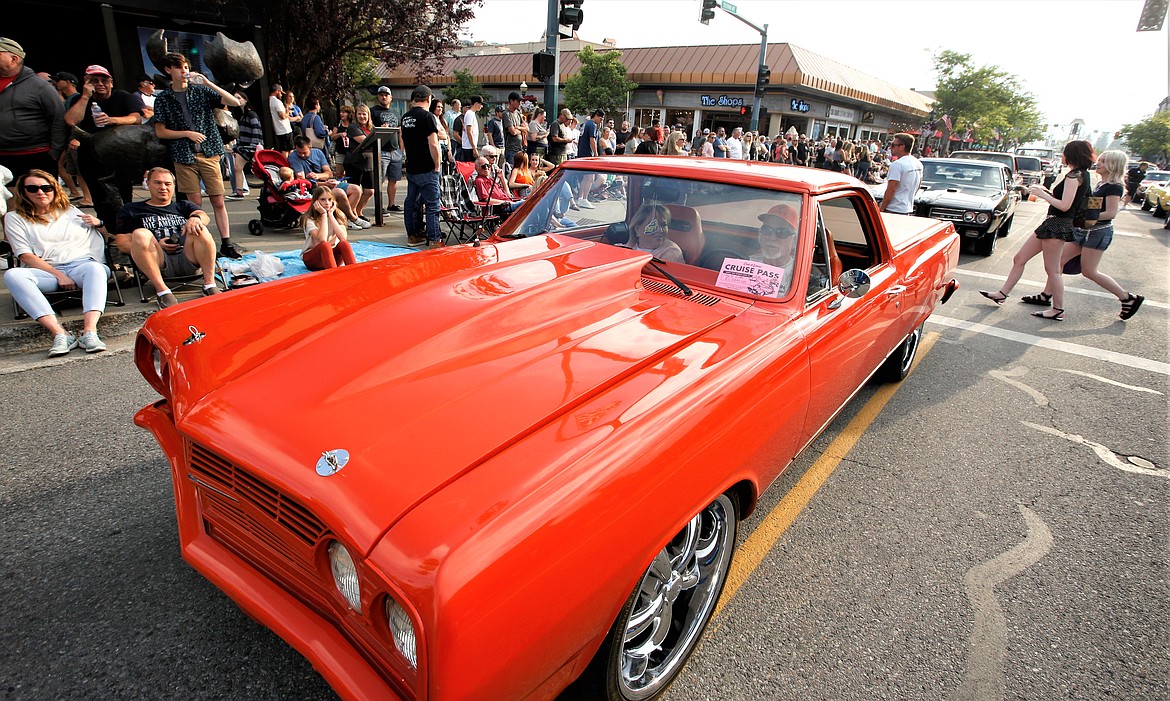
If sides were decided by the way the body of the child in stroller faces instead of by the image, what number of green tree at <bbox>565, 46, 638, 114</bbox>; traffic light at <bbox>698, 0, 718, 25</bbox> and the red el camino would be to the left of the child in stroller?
2

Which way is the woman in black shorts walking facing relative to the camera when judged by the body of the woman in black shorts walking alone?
to the viewer's left

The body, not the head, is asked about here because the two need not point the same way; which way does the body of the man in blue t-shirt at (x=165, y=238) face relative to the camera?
toward the camera

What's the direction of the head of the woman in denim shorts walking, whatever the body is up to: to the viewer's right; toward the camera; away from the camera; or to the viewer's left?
to the viewer's left

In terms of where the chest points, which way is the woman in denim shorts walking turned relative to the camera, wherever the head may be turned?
to the viewer's left

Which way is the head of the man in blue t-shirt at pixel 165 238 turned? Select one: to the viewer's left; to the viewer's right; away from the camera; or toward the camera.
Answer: toward the camera

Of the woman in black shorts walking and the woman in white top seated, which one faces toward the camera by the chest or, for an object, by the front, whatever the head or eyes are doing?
the woman in white top seated

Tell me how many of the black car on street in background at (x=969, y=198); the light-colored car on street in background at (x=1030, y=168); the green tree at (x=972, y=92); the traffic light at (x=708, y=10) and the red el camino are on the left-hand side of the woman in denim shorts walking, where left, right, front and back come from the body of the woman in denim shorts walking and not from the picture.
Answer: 1

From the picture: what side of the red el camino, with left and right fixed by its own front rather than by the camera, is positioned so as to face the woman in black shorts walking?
back

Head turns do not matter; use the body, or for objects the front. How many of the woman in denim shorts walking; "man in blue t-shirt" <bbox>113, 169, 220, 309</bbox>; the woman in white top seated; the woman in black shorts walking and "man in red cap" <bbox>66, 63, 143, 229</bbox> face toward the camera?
3

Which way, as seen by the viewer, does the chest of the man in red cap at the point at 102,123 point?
toward the camera

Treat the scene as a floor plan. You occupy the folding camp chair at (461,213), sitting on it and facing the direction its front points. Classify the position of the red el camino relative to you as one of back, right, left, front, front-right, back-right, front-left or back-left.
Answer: front-right

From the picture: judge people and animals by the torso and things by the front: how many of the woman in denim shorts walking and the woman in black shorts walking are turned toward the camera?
0

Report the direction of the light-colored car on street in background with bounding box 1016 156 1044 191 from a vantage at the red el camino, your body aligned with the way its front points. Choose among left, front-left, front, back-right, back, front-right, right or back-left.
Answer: back

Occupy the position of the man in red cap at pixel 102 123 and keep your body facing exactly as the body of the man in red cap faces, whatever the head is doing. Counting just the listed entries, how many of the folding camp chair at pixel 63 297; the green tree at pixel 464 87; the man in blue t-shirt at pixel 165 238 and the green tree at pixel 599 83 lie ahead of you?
2
